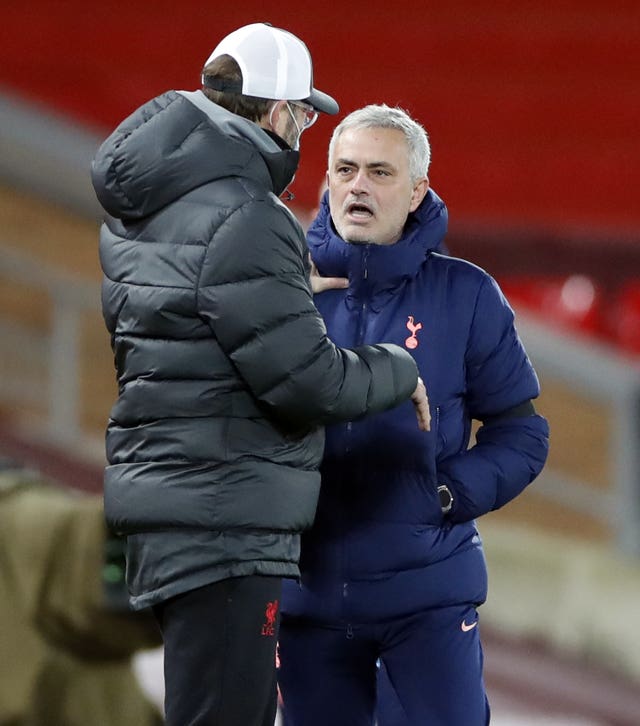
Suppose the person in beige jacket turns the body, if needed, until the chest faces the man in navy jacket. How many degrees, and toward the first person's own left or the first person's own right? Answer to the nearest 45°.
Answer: approximately 45° to the first person's own right

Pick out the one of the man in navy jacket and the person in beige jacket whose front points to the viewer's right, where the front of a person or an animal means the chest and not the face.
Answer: the person in beige jacket

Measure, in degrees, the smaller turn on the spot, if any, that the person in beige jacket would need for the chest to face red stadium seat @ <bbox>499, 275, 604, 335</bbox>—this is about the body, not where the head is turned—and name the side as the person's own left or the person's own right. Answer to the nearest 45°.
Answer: approximately 45° to the person's own left

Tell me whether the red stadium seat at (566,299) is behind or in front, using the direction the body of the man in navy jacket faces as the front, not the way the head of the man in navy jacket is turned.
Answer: behind

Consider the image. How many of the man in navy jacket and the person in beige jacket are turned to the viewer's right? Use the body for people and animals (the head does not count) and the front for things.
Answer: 1

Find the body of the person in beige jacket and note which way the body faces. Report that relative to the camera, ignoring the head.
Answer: to the viewer's right

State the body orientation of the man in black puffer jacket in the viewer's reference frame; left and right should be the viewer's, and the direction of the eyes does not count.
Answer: facing away from the viewer and to the right of the viewer

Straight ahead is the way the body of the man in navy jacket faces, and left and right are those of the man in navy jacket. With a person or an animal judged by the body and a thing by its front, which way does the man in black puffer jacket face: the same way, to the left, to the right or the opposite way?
the opposite way
